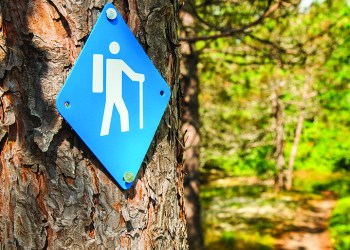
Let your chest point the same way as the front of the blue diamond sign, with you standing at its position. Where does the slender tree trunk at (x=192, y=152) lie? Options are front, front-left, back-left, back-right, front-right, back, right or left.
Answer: back-left

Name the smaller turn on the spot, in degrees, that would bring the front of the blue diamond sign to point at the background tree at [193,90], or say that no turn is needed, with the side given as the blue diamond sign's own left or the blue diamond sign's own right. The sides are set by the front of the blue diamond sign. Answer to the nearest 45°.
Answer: approximately 135° to the blue diamond sign's own left

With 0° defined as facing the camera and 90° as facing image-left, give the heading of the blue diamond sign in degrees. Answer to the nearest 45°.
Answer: approximately 315°

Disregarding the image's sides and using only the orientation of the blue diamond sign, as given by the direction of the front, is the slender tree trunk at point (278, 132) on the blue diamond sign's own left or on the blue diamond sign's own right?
on the blue diamond sign's own left
